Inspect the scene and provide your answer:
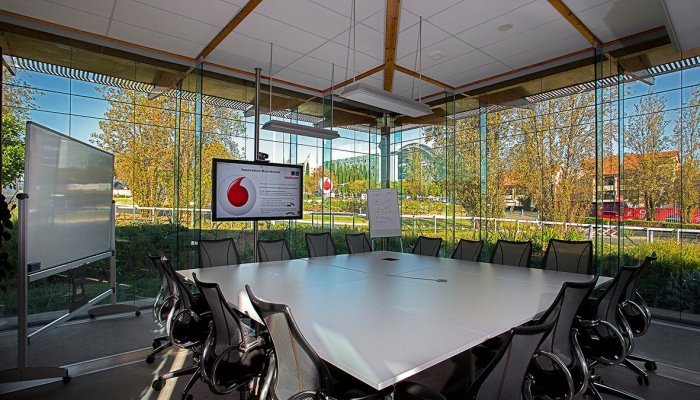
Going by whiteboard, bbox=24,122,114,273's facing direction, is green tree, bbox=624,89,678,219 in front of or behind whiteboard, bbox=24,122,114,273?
in front

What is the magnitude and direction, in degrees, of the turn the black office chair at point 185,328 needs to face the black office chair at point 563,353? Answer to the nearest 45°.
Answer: approximately 45° to its right

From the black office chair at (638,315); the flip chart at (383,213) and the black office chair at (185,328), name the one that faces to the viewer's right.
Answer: the black office chair at (185,328)

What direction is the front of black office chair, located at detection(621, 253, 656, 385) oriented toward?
to the viewer's left

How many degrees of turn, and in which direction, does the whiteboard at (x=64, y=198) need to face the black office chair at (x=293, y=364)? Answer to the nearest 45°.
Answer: approximately 45° to its right

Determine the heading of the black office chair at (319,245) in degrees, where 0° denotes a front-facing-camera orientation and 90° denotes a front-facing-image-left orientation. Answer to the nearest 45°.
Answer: approximately 315°

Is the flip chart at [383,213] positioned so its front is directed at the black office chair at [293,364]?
yes

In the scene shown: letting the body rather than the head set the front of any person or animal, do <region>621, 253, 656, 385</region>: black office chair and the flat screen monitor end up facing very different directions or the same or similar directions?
very different directions

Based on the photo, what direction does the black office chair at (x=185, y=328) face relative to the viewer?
to the viewer's right

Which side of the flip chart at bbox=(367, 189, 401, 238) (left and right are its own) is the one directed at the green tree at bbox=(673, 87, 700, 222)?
left

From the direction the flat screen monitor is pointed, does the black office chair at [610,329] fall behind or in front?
in front

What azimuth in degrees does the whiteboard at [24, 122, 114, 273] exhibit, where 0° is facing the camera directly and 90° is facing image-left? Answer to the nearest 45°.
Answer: approximately 315°

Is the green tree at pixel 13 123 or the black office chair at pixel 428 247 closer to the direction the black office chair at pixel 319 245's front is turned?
the black office chair

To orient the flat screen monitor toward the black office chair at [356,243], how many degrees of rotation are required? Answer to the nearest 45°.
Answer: approximately 45° to its left
